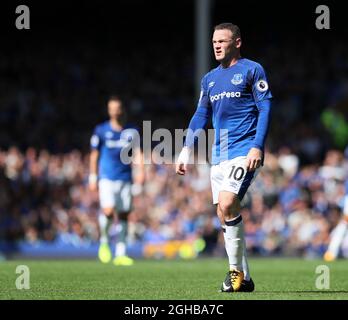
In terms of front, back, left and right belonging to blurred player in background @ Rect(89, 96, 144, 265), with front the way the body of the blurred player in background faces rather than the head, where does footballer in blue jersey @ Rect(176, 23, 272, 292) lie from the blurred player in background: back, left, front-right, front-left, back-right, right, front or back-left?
front

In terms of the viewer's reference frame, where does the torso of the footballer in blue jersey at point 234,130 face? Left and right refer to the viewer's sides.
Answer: facing the viewer and to the left of the viewer

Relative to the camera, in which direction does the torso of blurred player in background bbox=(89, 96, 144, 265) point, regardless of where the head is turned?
toward the camera

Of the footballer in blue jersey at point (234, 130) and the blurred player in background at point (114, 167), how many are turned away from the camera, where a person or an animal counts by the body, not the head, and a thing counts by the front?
0

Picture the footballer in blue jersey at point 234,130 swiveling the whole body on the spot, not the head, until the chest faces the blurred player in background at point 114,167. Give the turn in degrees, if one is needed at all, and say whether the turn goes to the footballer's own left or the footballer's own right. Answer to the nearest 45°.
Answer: approximately 135° to the footballer's own right
